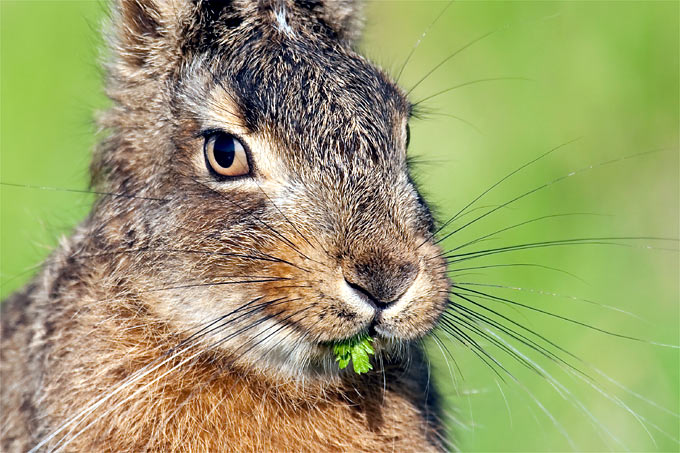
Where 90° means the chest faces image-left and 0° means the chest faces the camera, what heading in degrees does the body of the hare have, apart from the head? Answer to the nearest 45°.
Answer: approximately 315°
